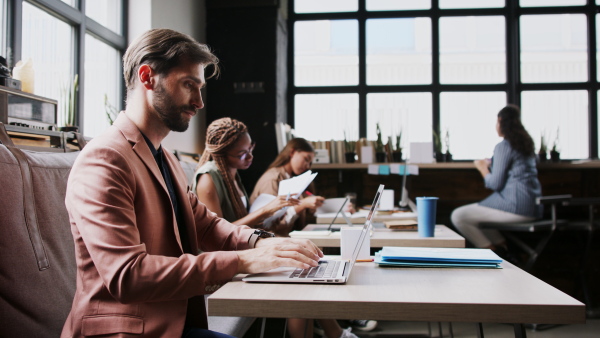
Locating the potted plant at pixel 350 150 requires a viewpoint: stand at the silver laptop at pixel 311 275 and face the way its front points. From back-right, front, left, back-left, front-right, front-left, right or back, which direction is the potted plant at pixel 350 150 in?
right

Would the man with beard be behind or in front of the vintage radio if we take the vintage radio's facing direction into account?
in front

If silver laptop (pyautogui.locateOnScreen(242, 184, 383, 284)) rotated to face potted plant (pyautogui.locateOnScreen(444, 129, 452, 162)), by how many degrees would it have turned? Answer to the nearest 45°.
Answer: approximately 90° to its right

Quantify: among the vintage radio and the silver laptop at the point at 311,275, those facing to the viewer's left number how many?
1

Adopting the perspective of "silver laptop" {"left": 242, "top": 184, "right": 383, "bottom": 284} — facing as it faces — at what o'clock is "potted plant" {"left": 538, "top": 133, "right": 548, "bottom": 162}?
The potted plant is roughly at 4 o'clock from the silver laptop.

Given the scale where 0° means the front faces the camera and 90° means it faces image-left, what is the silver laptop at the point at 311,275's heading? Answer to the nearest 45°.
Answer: approximately 90°

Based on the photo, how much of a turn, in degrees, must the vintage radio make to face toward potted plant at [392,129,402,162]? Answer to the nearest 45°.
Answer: approximately 90° to its left

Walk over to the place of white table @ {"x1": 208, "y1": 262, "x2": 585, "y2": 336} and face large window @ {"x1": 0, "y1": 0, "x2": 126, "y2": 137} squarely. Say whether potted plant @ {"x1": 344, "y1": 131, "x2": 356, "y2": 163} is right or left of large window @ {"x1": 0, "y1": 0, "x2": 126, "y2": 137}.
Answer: right

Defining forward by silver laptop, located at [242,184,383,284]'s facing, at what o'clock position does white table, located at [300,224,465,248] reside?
The white table is roughly at 4 o'clock from the silver laptop.

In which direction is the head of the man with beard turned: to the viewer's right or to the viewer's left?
to the viewer's right

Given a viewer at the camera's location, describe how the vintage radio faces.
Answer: facing the viewer and to the right of the viewer

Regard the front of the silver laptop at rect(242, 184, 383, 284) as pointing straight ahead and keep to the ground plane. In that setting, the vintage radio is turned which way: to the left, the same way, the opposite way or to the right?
the opposite way

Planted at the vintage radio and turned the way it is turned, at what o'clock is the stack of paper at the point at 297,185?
The stack of paper is roughly at 11 o'clock from the vintage radio.
